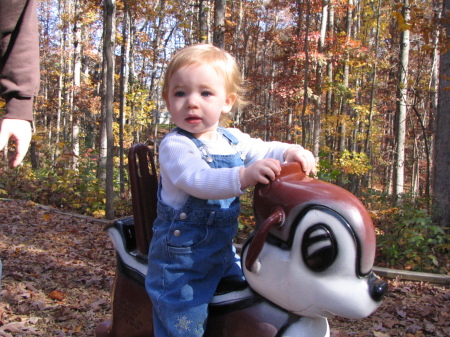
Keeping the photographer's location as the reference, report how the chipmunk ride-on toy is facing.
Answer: facing to the right of the viewer

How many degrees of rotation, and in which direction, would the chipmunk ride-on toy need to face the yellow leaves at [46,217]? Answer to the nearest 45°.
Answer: approximately 135° to its left
